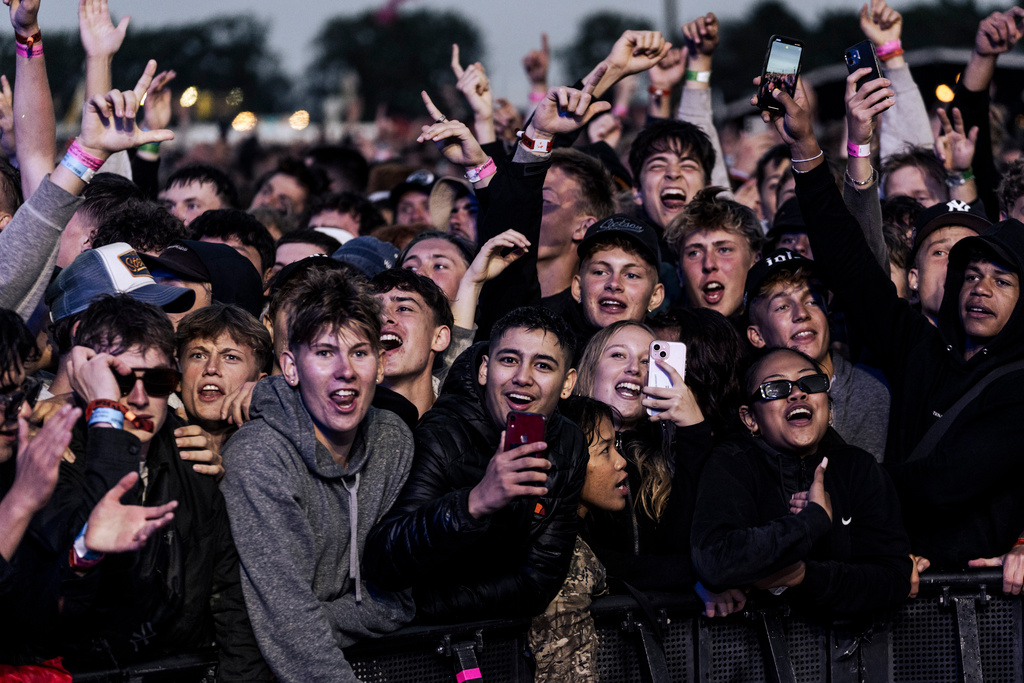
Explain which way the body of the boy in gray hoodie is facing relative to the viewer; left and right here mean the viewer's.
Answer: facing the viewer and to the right of the viewer
